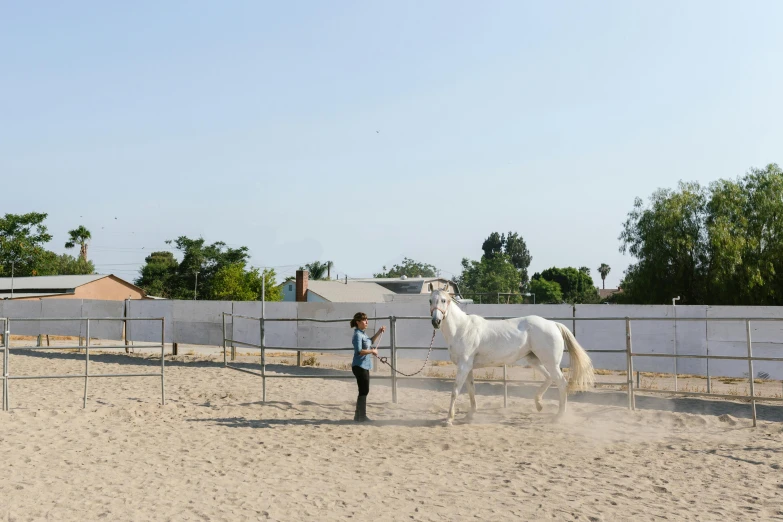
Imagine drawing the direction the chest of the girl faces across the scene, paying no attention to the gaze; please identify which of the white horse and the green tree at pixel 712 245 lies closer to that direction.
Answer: the white horse

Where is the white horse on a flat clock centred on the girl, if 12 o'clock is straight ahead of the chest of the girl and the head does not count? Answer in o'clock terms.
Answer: The white horse is roughly at 12 o'clock from the girl.

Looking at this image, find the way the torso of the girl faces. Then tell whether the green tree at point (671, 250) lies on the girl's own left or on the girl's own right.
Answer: on the girl's own left

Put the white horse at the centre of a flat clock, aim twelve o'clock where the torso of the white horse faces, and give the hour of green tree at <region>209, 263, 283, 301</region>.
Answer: The green tree is roughly at 2 o'clock from the white horse.

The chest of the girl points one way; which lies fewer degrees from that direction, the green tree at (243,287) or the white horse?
the white horse

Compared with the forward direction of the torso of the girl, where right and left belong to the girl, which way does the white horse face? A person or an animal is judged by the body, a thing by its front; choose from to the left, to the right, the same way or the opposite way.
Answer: the opposite way

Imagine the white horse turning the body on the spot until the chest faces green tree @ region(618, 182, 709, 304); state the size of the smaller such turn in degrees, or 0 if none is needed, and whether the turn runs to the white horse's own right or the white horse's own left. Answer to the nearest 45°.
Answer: approximately 90° to the white horse's own right

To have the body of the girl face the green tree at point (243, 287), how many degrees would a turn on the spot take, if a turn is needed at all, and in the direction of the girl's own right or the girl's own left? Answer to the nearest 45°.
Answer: approximately 90° to the girl's own left

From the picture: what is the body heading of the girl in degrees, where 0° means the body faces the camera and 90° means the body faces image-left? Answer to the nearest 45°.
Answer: approximately 270°

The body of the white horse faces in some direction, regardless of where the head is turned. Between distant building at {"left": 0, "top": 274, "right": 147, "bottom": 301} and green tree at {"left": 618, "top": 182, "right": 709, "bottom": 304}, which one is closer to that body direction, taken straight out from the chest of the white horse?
the distant building

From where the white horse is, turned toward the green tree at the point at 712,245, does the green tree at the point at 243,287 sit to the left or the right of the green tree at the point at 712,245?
left

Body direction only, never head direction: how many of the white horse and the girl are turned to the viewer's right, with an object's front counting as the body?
1

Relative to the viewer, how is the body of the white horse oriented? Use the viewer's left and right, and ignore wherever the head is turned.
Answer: facing to the left of the viewer

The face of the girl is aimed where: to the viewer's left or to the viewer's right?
to the viewer's right

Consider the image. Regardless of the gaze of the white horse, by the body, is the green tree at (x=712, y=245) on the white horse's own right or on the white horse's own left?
on the white horse's own right
